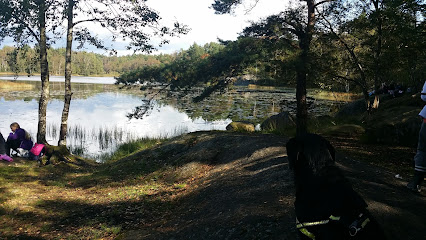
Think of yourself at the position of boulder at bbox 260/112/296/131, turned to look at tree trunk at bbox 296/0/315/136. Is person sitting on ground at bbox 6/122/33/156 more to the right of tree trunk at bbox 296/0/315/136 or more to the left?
right

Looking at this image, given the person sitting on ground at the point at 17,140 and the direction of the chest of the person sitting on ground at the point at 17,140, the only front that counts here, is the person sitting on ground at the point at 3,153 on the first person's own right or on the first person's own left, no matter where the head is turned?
on the first person's own left

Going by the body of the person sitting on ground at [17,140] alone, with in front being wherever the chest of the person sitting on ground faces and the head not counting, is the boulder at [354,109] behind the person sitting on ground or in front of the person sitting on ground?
behind

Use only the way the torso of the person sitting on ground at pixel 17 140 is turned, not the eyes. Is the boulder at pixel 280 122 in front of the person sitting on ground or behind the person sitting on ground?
behind

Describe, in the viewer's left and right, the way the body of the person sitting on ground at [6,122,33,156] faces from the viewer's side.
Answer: facing to the left of the viewer
